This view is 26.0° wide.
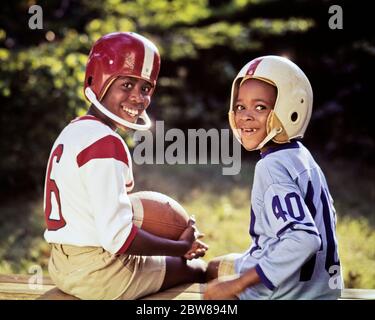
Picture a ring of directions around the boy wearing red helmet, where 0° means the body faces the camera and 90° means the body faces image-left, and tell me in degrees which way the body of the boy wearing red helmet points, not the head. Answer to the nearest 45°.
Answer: approximately 225°
